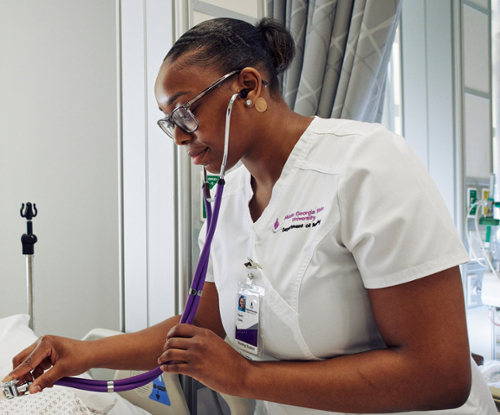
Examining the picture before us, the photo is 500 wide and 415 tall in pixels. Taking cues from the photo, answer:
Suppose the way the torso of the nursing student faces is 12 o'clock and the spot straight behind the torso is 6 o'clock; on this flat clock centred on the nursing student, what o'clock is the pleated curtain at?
The pleated curtain is roughly at 5 o'clock from the nursing student.

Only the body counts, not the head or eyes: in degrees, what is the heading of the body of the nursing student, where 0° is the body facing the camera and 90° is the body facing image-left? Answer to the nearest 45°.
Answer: approximately 45°
